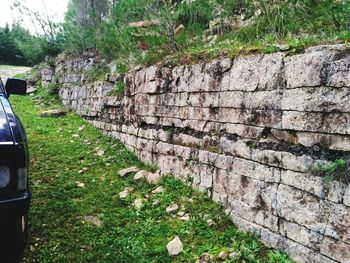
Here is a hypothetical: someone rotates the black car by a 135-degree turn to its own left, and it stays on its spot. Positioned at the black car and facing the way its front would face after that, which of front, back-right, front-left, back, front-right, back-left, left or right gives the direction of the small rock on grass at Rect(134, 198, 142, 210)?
front

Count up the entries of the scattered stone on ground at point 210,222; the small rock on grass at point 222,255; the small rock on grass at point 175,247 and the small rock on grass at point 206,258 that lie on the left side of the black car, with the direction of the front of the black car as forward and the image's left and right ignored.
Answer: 4

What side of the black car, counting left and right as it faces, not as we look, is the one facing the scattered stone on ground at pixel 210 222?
left

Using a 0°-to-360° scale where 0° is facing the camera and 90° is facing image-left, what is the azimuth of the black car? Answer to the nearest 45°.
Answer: approximately 0°

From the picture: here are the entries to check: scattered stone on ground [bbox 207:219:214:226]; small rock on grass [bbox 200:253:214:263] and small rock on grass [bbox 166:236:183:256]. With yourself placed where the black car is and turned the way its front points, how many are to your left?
3

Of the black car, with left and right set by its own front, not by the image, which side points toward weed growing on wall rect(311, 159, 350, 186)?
left

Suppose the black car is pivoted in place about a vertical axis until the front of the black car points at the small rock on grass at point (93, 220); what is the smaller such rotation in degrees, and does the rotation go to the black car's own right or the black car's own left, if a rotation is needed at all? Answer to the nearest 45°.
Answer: approximately 45° to the black car's own left

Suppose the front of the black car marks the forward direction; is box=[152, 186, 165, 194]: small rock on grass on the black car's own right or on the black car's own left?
on the black car's own left

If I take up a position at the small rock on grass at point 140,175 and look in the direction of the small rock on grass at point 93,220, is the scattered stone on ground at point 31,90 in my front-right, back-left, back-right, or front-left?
back-right

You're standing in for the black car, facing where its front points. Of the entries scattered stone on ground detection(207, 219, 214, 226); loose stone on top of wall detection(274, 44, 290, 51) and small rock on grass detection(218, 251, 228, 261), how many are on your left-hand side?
3

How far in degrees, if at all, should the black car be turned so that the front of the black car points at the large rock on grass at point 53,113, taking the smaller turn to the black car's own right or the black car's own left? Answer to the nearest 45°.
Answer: approximately 180°

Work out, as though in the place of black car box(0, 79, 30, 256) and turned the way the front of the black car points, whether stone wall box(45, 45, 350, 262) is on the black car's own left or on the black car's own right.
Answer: on the black car's own left

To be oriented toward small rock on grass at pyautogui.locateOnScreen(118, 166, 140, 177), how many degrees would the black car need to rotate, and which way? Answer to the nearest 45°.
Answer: approximately 135° to its left
